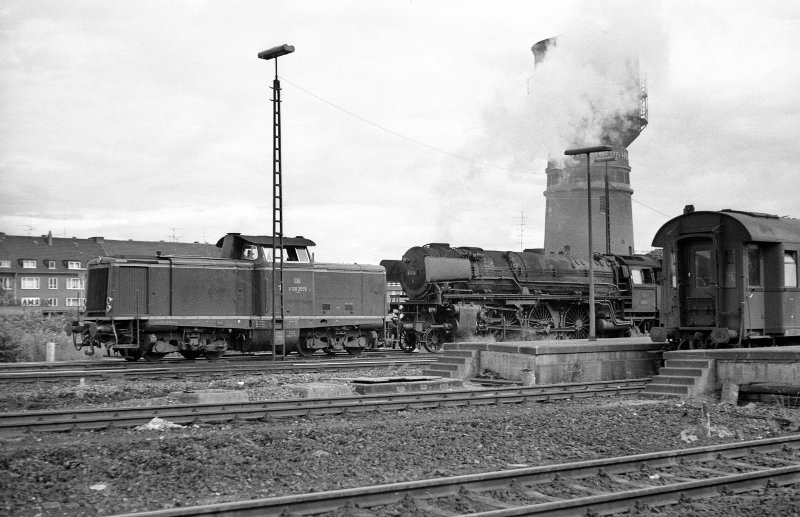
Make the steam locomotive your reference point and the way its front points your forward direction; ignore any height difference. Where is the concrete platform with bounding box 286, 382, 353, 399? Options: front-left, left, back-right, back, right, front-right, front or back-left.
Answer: front-left

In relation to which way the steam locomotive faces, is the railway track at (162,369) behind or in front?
in front

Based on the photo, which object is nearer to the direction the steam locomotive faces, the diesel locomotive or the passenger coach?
the diesel locomotive

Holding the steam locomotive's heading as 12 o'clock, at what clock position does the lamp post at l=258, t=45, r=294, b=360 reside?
The lamp post is roughly at 12 o'clock from the steam locomotive.

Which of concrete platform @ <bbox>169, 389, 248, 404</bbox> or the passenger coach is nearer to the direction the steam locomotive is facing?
the concrete platform

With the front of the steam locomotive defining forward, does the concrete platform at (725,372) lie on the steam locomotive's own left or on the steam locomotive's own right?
on the steam locomotive's own left

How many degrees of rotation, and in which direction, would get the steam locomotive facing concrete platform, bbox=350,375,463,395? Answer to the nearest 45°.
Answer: approximately 45° to its left

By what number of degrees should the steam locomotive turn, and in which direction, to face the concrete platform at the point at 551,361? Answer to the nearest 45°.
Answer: approximately 45° to its left

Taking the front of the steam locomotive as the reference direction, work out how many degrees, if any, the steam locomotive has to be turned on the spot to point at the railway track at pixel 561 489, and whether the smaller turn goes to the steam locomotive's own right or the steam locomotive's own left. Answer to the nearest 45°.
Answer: approximately 45° to the steam locomotive's own left

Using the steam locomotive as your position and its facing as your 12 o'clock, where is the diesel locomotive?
The diesel locomotive is roughly at 12 o'clock from the steam locomotive.

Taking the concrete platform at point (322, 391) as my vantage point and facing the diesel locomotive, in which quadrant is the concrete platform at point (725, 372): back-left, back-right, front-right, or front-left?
back-right

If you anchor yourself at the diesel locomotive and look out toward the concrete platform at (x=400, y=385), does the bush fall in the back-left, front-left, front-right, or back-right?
back-right

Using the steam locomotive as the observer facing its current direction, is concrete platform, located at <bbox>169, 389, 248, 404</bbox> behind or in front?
in front

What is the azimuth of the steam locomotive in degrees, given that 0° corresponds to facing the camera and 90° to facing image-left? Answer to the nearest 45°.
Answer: approximately 45°
